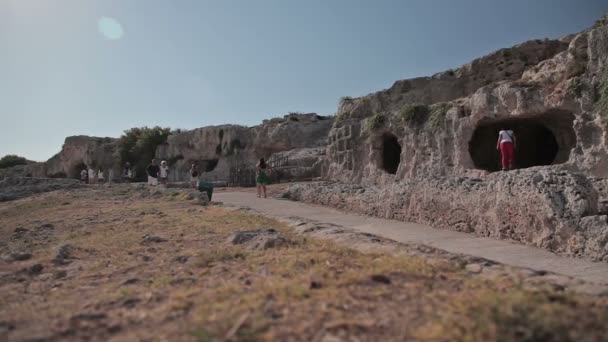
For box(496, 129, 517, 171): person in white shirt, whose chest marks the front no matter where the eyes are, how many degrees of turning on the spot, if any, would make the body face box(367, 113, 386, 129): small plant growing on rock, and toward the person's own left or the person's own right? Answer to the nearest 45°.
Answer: approximately 45° to the person's own left

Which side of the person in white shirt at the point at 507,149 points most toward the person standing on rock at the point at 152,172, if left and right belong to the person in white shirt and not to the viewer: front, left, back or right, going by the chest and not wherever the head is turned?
left

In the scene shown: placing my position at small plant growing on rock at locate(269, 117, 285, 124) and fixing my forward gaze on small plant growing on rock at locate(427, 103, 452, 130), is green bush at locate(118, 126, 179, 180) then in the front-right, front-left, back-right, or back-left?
back-right

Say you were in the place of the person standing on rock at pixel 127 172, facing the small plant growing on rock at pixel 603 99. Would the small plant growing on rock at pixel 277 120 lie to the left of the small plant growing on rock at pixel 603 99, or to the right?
left

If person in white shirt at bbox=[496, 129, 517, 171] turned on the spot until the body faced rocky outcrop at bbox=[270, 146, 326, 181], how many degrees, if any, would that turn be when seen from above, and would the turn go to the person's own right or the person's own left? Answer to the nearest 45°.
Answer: approximately 45° to the person's own left

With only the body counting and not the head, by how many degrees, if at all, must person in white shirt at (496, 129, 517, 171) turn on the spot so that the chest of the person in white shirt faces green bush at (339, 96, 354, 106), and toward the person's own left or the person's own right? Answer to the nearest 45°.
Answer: approximately 45° to the person's own left

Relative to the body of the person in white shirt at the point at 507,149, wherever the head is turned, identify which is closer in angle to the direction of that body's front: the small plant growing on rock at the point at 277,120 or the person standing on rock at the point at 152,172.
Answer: the small plant growing on rock

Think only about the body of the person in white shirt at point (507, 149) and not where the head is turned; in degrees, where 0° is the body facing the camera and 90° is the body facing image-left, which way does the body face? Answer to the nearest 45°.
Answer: approximately 180°

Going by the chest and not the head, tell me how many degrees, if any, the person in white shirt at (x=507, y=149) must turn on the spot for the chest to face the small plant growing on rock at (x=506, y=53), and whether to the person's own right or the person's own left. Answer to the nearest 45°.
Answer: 0° — they already face it
